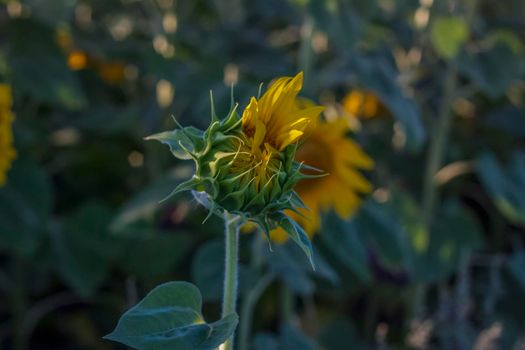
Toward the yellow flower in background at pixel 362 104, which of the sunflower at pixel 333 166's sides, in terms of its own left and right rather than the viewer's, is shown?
back

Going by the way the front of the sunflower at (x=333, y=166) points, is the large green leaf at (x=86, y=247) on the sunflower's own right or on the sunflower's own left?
on the sunflower's own right

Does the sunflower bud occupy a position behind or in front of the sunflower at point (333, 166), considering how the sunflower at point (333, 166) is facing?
in front

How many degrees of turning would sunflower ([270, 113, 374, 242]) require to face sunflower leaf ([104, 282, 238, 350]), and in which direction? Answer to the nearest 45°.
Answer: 0° — it already faces it

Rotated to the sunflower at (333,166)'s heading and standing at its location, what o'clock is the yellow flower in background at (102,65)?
The yellow flower in background is roughly at 5 o'clock from the sunflower.

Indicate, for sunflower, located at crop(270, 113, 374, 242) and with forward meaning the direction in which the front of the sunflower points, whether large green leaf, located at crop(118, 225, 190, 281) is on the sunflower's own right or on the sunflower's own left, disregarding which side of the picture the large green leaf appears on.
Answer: on the sunflower's own right

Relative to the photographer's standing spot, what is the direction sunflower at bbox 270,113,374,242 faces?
facing the viewer

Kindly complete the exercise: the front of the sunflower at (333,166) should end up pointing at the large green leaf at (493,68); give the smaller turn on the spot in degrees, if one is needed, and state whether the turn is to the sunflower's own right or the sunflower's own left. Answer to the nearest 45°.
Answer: approximately 135° to the sunflower's own left

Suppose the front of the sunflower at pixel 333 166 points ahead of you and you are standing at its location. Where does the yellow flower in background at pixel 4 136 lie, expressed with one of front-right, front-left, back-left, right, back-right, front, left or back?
right
